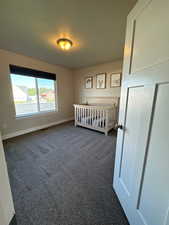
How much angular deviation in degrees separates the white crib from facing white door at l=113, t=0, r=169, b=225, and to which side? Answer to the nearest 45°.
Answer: approximately 45° to its left

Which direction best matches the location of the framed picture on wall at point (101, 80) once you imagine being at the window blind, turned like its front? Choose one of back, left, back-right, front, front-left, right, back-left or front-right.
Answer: front-left

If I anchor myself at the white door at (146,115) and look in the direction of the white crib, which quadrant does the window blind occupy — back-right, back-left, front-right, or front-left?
front-left

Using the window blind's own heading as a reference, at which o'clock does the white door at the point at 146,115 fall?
The white door is roughly at 1 o'clock from the window blind.

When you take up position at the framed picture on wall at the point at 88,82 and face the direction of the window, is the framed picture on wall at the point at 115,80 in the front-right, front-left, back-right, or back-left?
back-left

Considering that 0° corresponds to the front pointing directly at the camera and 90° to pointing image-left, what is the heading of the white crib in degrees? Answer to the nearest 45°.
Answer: approximately 45°

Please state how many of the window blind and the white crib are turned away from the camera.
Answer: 0

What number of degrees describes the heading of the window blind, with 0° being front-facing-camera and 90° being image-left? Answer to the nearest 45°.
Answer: approximately 315°

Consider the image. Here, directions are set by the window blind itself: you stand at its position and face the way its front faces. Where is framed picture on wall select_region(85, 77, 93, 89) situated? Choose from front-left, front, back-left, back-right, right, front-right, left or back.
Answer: front-left

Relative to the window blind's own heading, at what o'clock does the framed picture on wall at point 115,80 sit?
The framed picture on wall is roughly at 11 o'clock from the window blind.

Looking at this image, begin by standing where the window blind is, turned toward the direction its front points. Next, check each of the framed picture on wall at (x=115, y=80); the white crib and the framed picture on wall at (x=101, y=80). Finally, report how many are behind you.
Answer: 0
